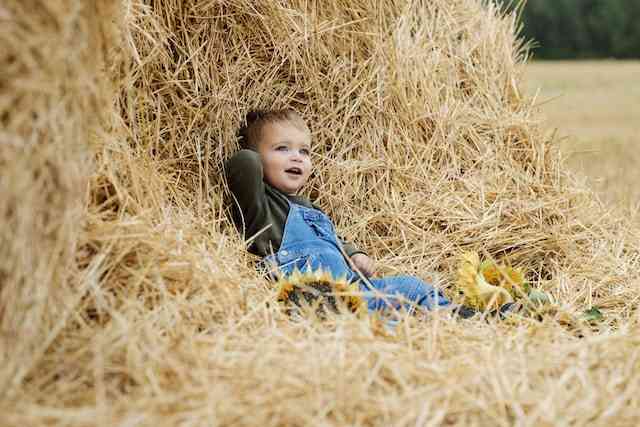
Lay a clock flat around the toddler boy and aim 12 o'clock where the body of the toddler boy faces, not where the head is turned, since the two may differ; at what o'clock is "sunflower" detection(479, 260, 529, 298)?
The sunflower is roughly at 11 o'clock from the toddler boy.

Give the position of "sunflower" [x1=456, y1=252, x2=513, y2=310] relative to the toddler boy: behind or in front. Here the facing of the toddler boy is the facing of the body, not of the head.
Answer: in front

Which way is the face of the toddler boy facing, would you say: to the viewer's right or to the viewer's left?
to the viewer's right

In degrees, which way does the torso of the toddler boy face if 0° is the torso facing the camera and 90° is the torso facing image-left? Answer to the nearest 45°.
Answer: approximately 315°

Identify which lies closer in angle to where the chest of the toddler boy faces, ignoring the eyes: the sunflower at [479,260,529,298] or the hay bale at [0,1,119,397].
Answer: the sunflower
